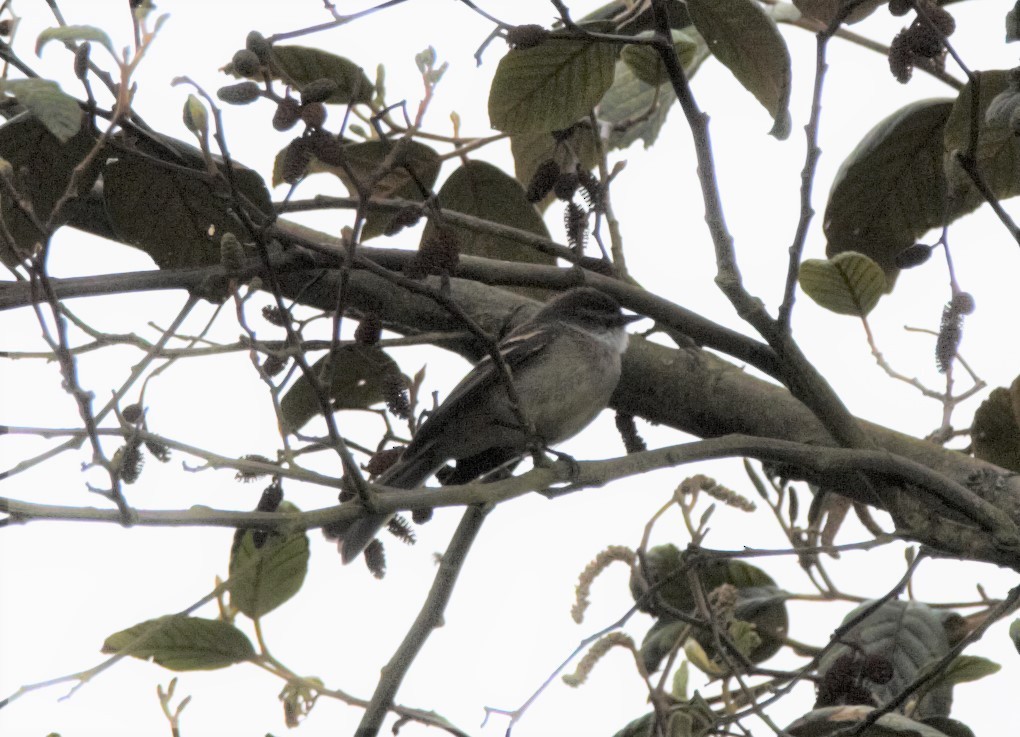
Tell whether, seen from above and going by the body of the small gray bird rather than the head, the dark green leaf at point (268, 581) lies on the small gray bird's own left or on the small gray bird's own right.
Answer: on the small gray bird's own right

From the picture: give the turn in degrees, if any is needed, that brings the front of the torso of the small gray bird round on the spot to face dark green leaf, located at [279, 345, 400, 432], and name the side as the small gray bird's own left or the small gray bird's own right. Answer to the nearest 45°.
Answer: approximately 135° to the small gray bird's own right

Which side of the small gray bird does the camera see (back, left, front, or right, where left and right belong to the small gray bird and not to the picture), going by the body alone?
right

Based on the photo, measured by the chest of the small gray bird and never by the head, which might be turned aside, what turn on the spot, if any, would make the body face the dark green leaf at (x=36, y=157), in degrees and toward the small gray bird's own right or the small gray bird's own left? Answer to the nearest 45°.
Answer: approximately 135° to the small gray bird's own right

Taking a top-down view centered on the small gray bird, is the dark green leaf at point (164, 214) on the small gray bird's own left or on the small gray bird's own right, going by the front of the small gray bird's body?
on the small gray bird's own right

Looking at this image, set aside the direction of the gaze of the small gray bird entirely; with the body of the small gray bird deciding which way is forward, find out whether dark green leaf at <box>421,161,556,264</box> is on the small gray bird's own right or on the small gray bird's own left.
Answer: on the small gray bird's own left
